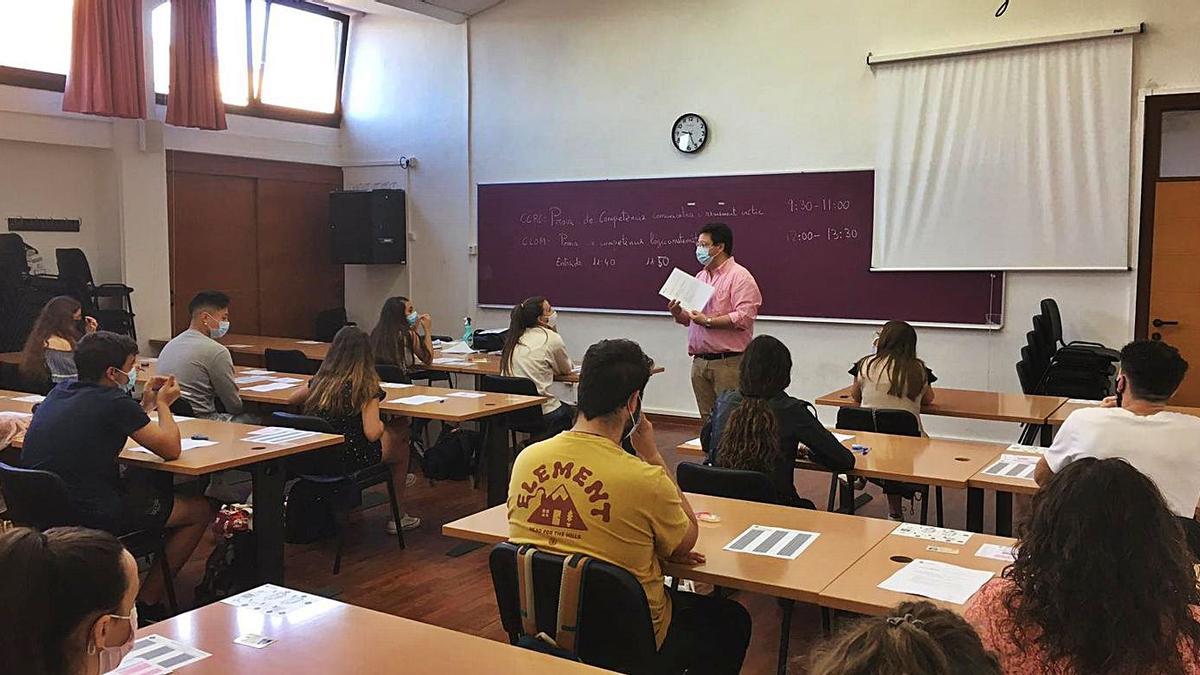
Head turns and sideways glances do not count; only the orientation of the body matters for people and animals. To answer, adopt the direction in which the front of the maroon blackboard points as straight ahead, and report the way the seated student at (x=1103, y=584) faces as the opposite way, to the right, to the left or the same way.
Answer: the opposite way

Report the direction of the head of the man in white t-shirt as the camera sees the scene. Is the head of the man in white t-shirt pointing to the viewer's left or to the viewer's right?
to the viewer's left

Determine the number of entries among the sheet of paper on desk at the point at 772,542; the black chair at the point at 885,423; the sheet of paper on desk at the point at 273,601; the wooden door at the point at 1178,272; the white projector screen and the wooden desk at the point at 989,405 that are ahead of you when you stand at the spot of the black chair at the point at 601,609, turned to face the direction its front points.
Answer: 5

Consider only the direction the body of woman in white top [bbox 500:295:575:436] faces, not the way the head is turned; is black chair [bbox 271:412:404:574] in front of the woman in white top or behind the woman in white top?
behind

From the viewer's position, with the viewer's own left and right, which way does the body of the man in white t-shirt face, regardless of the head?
facing away from the viewer

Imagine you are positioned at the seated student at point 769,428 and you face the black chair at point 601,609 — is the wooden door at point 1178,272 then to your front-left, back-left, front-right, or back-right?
back-left

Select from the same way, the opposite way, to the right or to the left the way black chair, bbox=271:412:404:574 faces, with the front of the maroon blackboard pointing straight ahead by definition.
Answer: the opposite way

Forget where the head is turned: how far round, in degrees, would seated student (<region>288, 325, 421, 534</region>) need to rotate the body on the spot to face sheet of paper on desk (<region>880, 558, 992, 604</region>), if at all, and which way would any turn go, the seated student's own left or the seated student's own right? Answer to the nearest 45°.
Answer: approximately 90° to the seated student's own right

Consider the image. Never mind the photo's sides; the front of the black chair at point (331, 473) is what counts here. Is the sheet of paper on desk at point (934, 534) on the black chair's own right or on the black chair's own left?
on the black chair's own right

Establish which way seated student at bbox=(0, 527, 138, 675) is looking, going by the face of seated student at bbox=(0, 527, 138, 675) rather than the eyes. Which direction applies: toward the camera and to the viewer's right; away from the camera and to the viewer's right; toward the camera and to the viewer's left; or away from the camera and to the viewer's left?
away from the camera and to the viewer's right
